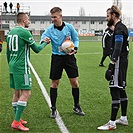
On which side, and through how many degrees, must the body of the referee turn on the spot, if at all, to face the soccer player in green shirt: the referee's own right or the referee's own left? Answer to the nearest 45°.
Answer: approximately 45° to the referee's own right

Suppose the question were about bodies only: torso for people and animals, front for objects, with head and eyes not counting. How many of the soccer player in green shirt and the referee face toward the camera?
1

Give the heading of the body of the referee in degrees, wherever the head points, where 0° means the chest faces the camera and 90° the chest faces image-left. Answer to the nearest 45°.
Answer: approximately 0°

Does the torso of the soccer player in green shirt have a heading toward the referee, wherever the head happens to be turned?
yes

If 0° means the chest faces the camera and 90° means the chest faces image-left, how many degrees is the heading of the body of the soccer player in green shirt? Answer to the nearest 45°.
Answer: approximately 225°
